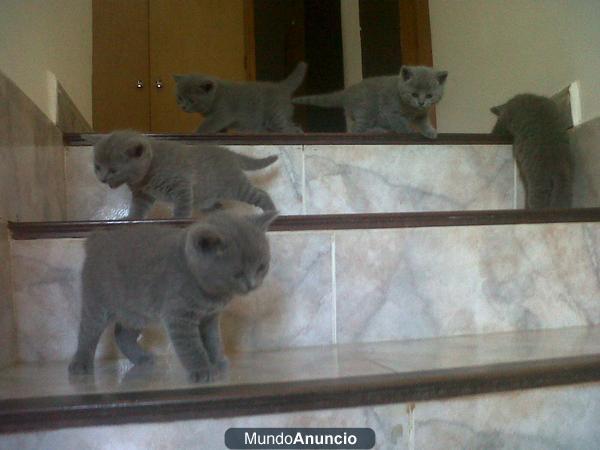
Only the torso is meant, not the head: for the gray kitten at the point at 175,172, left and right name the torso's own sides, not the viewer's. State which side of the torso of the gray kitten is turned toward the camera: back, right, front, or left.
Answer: left

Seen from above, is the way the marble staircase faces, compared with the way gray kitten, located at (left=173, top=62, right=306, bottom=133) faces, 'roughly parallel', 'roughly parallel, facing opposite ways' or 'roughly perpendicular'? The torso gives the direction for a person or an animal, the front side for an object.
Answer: roughly perpendicular

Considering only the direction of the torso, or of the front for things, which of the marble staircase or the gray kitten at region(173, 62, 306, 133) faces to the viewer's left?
the gray kitten

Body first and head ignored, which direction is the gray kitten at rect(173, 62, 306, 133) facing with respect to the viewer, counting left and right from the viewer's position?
facing to the left of the viewer

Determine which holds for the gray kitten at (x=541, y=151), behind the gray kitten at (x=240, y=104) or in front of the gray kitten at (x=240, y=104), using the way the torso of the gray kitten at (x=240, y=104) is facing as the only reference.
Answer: behind

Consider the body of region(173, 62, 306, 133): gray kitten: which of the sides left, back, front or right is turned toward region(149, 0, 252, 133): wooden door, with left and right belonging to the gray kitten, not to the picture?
right

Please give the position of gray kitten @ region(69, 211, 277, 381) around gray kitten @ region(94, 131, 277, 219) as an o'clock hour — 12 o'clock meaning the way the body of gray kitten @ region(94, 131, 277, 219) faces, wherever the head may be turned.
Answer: gray kitten @ region(69, 211, 277, 381) is roughly at 9 o'clock from gray kitten @ region(94, 131, 277, 219).
